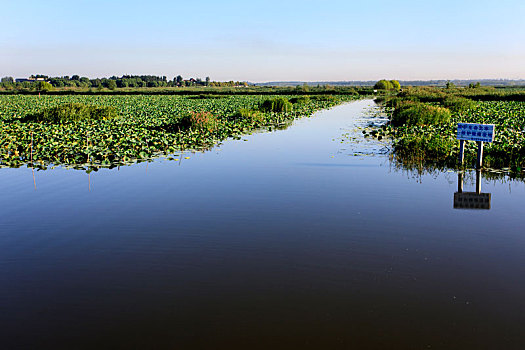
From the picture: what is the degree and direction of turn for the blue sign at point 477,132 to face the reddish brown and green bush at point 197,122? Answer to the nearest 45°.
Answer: approximately 135° to its right

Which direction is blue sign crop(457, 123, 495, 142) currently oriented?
toward the camera

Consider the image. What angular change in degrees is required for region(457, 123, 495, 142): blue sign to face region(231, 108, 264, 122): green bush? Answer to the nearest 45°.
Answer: approximately 135° to its right

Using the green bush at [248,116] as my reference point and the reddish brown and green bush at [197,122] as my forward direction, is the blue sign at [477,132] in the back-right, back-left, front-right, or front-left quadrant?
front-left
